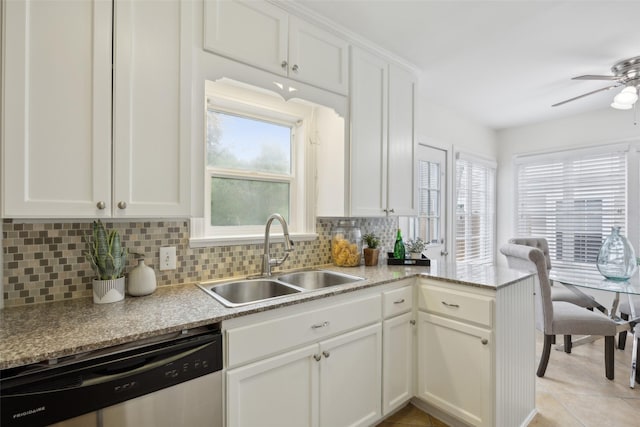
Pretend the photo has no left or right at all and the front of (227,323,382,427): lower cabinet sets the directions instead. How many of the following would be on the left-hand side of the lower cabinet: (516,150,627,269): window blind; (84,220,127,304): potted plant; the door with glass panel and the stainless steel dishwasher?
2

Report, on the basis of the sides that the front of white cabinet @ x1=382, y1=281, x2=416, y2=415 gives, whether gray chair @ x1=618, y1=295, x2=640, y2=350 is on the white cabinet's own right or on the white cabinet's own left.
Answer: on the white cabinet's own left

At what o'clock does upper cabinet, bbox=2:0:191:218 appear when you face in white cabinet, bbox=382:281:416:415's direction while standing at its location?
The upper cabinet is roughly at 3 o'clock from the white cabinet.

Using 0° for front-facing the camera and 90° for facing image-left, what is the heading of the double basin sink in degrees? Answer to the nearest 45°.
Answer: approximately 315°

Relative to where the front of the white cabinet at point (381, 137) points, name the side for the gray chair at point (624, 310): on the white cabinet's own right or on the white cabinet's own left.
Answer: on the white cabinet's own left

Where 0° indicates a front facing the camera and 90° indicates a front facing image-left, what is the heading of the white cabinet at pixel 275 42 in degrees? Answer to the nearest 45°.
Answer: approximately 315°

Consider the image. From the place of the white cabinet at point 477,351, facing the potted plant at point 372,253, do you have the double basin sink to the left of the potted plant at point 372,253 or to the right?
left

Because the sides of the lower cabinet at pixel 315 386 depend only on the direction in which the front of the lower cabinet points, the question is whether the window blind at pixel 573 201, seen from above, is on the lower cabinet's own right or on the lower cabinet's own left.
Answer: on the lower cabinet's own left

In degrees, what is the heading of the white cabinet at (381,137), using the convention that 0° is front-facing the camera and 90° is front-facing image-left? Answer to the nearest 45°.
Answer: approximately 315°
